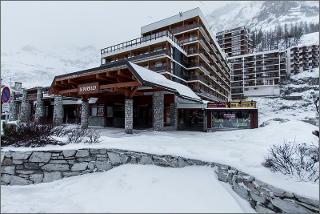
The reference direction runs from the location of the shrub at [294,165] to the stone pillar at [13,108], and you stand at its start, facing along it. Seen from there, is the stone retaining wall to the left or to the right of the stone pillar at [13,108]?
left

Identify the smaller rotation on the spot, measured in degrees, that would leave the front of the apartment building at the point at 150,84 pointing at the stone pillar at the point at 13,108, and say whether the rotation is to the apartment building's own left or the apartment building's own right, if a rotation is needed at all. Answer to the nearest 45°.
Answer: approximately 90° to the apartment building's own right

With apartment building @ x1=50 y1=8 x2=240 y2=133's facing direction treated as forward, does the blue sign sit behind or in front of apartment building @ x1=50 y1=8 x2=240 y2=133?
in front

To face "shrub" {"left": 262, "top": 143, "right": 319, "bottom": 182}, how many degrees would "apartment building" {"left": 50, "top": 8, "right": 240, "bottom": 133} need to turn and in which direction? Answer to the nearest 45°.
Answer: approximately 45° to its left

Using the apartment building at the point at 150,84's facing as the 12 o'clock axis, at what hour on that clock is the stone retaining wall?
The stone retaining wall is roughly at 11 o'clock from the apartment building.

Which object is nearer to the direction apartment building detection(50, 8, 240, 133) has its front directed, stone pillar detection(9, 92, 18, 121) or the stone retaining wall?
the stone retaining wall

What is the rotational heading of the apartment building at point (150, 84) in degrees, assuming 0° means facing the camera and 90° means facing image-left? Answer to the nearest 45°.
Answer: approximately 45°
